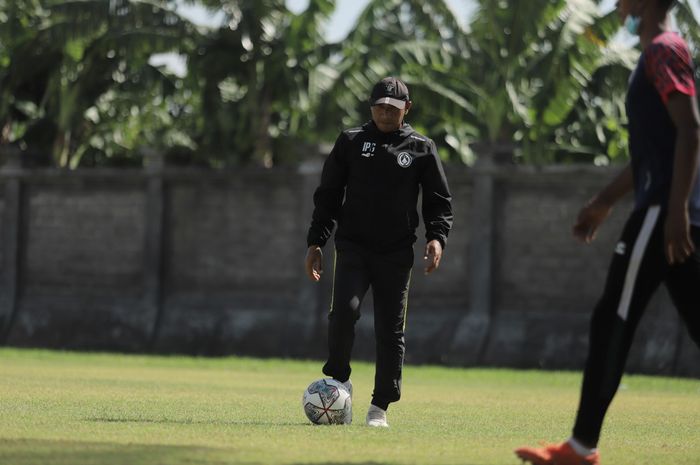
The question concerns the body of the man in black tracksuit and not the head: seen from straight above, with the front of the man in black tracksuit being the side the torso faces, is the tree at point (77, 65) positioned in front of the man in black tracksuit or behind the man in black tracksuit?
behind

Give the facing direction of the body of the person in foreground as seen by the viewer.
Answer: to the viewer's left

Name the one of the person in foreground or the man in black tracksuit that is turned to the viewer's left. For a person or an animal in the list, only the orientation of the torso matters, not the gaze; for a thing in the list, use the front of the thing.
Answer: the person in foreground

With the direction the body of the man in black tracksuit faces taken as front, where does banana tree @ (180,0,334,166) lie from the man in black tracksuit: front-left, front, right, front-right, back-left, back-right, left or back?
back

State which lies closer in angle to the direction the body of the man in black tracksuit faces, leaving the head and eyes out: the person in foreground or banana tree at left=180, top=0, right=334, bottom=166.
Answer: the person in foreground

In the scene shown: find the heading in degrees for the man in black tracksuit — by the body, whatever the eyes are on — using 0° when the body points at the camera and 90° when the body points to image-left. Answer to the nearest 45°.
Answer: approximately 0°

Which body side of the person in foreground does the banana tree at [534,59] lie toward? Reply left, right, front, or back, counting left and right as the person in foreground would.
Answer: right

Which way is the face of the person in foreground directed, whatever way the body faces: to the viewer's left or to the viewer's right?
to the viewer's left

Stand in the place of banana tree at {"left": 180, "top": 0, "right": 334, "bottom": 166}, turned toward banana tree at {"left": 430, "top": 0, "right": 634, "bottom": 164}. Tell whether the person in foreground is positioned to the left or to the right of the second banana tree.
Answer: right

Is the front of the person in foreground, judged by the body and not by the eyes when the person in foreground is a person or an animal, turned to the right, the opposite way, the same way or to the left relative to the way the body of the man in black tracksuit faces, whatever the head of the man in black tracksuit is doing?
to the right
